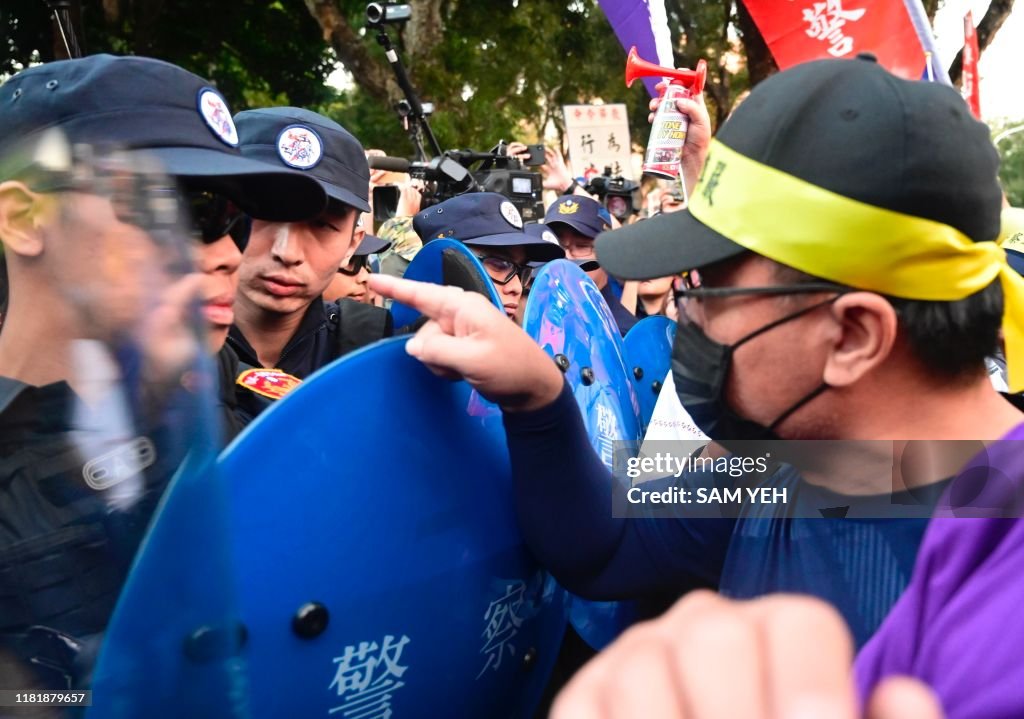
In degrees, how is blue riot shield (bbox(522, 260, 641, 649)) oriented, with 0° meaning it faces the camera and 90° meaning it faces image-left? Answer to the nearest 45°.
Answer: approximately 315°

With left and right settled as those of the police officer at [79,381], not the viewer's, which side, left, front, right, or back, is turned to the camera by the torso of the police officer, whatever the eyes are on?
right

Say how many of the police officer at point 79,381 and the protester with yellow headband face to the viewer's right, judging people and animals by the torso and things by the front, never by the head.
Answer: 1

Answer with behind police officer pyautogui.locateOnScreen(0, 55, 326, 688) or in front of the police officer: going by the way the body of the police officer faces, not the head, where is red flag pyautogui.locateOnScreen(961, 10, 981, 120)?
in front

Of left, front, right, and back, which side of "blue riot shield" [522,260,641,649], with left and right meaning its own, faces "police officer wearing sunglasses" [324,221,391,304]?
back

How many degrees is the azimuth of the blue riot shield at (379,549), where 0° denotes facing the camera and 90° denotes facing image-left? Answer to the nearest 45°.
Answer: approximately 315°

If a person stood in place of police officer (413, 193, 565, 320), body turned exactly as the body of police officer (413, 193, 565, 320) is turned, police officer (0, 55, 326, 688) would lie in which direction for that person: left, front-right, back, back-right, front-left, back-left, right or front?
front-right

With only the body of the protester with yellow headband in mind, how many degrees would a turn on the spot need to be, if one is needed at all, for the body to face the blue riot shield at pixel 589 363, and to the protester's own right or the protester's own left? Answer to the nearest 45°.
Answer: approximately 45° to the protester's own right

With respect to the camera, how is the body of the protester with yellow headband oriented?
to the viewer's left

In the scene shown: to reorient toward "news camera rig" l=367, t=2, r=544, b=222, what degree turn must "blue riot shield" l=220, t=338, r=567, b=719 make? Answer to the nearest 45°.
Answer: approximately 135° to its left

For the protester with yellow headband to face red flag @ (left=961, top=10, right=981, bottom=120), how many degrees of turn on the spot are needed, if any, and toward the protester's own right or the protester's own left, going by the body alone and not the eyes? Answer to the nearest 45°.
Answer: approximately 90° to the protester's own right
